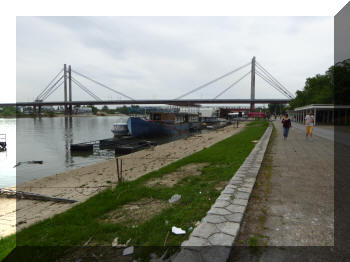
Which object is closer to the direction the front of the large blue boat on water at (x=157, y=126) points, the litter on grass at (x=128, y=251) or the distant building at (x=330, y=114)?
the litter on grass

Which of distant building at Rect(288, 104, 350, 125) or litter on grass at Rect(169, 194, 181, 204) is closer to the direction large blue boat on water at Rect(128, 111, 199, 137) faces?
the litter on grass

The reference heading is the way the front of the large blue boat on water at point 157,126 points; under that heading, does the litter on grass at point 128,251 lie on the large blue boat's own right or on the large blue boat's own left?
on the large blue boat's own left

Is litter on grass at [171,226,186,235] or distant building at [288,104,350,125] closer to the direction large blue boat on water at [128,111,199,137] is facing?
the litter on grass

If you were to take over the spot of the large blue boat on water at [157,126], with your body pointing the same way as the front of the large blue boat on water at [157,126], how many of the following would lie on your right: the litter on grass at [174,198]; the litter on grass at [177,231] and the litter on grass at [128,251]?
0

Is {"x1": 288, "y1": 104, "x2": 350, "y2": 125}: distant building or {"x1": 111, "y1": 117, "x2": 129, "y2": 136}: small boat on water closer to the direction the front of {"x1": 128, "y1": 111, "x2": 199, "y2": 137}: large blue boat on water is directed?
the small boat on water

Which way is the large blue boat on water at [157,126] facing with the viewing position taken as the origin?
facing the viewer and to the left of the viewer

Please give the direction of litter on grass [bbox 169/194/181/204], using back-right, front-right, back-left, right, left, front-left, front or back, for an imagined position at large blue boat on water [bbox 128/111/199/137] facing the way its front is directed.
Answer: front-left

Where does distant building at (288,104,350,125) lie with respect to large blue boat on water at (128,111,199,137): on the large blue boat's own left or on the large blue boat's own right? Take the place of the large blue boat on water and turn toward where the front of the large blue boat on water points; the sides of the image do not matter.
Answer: on the large blue boat's own left

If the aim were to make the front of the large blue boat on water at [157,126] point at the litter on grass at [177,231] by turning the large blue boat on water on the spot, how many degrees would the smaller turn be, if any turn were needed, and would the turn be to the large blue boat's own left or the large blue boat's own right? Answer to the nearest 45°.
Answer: approximately 45° to the large blue boat's own left
